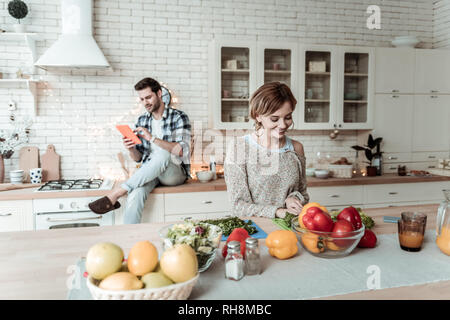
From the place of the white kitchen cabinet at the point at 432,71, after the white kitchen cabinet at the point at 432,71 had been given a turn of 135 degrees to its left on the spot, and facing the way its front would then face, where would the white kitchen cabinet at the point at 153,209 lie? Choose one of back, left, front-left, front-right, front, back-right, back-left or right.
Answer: back

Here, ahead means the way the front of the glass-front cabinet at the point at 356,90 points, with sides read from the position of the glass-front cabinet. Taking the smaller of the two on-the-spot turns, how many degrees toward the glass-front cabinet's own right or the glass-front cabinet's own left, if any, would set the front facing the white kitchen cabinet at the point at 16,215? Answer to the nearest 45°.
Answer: approximately 45° to the glass-front cabinet's own right

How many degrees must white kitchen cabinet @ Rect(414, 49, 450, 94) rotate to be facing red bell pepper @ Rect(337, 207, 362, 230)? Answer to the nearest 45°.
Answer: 0° — it already faces it

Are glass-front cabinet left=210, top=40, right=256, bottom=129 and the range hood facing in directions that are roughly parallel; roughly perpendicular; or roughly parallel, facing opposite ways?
roughly parallel

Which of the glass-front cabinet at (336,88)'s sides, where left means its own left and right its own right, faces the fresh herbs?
front

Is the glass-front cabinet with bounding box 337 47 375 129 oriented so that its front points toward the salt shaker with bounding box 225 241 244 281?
yes

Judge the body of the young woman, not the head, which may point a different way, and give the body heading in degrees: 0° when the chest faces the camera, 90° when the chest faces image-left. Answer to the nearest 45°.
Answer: approximately 315°

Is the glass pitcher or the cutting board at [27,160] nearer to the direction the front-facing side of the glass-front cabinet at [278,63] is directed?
the glass pitcher

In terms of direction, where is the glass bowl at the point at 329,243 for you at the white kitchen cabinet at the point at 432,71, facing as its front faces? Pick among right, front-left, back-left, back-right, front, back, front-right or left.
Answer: front

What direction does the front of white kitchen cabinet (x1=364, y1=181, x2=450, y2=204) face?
toward the camera

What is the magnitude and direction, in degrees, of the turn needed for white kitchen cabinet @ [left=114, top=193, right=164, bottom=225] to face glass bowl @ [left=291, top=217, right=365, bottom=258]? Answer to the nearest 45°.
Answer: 0° — it already faces it

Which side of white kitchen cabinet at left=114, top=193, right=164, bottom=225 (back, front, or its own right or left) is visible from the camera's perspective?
front

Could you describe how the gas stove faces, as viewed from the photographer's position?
facing the viewer

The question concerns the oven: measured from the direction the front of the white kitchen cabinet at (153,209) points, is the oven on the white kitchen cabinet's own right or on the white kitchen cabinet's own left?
on the white kitchen cabinet's own right

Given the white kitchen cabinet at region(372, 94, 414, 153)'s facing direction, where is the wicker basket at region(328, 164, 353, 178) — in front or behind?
in front

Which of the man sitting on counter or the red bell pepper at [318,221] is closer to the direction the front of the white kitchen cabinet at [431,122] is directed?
the red bell pepper

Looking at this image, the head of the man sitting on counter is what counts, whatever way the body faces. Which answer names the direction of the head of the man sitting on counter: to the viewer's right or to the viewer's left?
to the viewer's left
